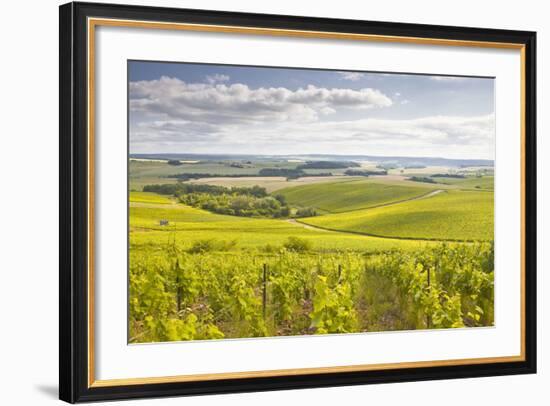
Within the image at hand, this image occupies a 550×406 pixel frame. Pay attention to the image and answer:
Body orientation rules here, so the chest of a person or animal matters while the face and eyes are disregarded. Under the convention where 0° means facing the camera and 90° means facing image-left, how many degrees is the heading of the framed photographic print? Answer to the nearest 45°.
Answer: approximately 315°
